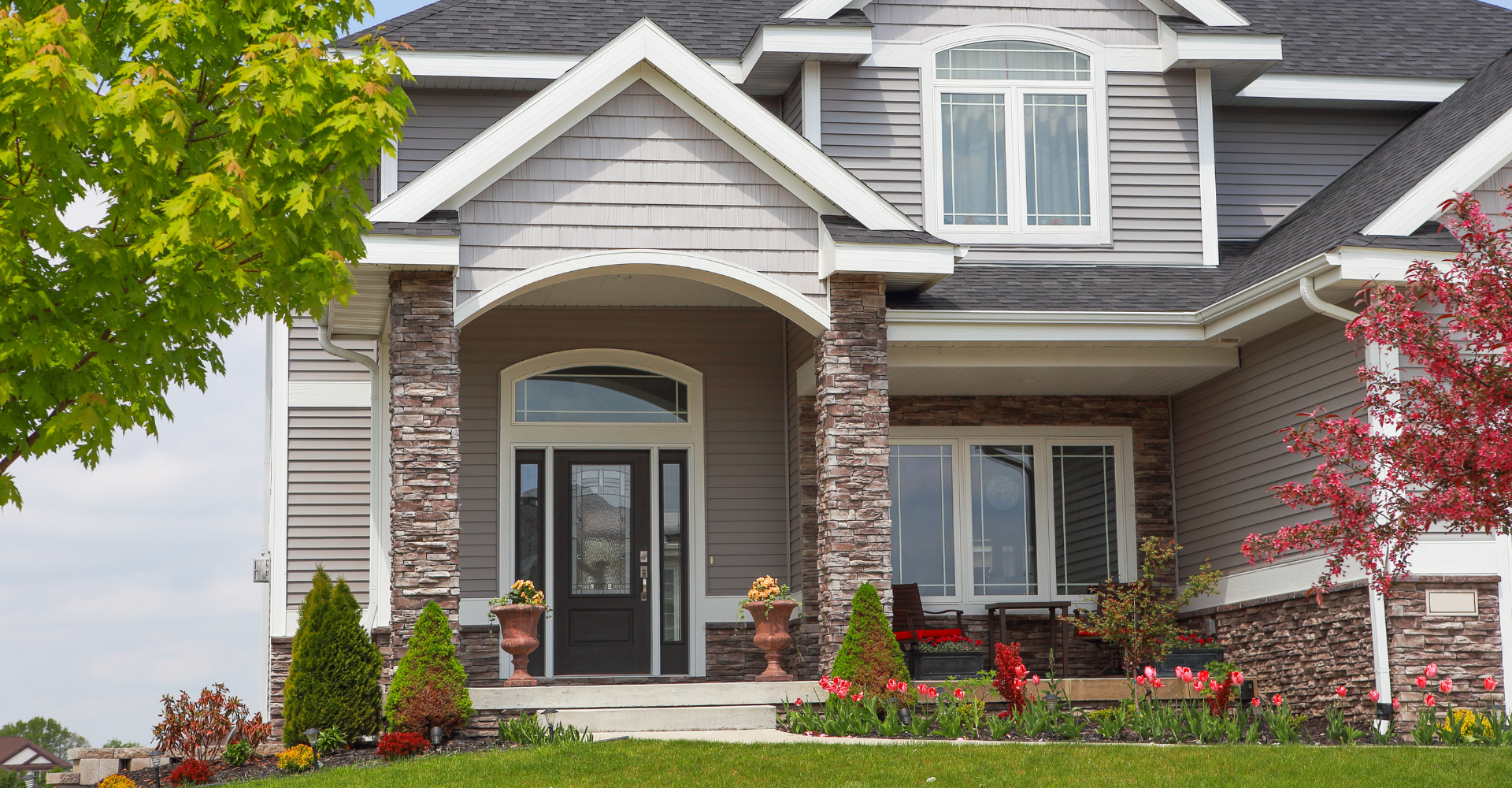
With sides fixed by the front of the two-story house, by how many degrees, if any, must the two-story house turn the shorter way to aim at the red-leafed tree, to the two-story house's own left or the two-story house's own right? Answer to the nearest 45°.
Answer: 0° — it already faces it

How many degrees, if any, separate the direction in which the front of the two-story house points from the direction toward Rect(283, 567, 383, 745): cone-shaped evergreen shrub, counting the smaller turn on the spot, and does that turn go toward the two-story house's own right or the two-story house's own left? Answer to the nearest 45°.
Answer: approximately 45° to the two-story house's own right

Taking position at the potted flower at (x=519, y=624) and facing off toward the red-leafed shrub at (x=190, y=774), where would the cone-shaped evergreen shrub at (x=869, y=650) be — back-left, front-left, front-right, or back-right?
back-left

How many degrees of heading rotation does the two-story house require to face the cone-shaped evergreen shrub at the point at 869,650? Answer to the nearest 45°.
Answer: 0° — it already faces it

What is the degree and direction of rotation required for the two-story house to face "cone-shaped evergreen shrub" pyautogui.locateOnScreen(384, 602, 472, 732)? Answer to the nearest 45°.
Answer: approximately 45° to its right

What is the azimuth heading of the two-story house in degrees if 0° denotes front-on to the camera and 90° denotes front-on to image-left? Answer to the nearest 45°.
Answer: approximately 0°
